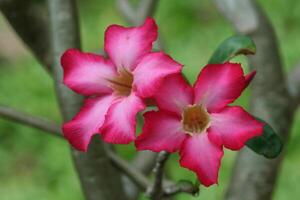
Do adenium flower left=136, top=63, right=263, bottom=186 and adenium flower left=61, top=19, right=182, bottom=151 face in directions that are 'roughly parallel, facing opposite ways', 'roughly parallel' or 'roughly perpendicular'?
roughly parallel

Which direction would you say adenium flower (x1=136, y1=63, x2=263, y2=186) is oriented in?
toward the camera

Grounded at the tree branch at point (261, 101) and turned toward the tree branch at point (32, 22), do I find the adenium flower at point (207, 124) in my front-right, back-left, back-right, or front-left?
front-left

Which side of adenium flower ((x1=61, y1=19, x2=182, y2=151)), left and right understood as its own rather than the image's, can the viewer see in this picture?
front
